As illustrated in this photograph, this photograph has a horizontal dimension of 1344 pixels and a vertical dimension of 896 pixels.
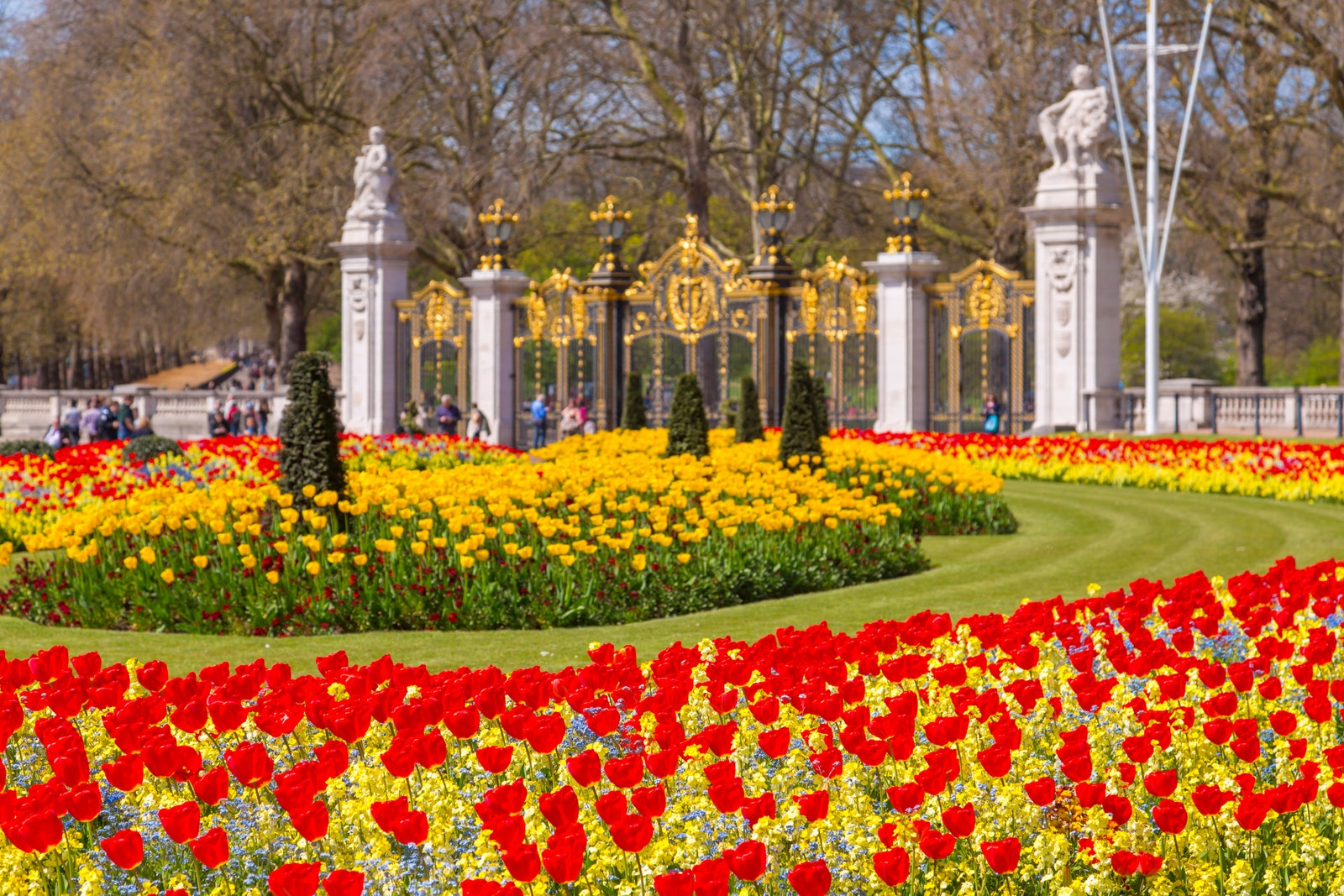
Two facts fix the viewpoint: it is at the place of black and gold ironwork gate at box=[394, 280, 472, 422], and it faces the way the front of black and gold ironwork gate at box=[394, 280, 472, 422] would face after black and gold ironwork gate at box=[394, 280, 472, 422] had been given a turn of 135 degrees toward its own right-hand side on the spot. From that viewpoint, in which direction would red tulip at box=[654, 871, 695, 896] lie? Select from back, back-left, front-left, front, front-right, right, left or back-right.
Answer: back-left

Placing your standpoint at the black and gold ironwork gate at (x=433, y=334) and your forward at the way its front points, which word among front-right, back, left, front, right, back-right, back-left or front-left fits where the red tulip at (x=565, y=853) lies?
front

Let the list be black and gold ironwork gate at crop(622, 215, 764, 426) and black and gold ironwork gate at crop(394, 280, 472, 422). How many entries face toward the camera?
2

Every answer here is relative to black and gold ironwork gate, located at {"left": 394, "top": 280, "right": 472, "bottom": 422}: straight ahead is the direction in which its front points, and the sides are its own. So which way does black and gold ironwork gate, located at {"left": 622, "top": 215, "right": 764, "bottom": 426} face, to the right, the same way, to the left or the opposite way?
the same way

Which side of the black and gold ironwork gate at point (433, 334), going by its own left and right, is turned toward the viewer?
front

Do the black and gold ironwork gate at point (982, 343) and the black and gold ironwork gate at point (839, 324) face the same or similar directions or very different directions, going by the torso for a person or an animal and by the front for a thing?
same or similar directions

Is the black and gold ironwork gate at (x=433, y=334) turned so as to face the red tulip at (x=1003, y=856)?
yes

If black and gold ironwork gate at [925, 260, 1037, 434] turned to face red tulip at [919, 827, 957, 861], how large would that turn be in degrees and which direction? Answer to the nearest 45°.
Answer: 0° — it already faces it

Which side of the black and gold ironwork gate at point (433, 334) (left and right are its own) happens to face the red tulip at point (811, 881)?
front

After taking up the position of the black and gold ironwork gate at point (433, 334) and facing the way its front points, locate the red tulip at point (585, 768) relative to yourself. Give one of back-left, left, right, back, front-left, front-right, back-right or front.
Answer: front

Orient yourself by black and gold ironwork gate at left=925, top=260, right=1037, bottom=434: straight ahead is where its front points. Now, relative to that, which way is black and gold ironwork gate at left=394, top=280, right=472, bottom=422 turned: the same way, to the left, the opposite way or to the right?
the same way

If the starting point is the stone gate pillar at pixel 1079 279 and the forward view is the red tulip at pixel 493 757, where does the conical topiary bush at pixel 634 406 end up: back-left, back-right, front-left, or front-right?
front-right

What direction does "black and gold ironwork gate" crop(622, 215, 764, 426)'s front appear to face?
toward the camera

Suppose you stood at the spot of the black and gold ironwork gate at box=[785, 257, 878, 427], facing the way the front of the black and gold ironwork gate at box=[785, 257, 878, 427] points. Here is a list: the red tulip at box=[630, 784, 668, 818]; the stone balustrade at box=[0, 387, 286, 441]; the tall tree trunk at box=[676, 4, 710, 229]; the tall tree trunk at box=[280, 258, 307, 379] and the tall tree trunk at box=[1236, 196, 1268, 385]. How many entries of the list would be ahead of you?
1

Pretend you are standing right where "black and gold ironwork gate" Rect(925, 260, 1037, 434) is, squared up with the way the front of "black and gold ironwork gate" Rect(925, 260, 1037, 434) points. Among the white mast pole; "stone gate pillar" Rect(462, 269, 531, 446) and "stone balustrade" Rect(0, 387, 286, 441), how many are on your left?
1

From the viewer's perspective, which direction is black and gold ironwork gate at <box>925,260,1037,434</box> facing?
toward the camera

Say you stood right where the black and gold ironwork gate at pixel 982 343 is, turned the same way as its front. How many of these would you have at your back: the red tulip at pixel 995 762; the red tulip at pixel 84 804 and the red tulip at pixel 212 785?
0

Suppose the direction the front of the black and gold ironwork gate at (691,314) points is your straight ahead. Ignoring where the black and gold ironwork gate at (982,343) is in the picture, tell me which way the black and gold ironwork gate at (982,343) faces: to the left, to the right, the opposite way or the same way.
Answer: the same way

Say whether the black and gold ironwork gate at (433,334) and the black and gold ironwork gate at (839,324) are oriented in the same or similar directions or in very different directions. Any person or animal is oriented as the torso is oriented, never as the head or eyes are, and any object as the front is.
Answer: same or similar directions

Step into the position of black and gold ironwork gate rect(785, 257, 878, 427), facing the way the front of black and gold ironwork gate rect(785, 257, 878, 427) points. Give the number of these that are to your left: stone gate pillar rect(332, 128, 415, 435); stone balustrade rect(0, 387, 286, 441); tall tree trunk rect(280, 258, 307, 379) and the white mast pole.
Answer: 1
